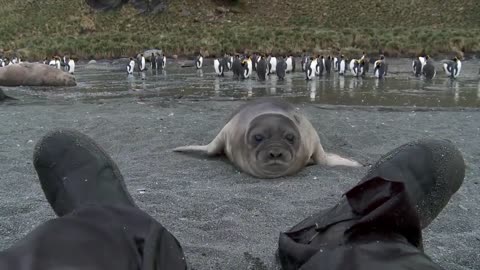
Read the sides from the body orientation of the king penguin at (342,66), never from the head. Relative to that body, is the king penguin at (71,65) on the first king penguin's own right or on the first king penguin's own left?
on the first king penguin's own right

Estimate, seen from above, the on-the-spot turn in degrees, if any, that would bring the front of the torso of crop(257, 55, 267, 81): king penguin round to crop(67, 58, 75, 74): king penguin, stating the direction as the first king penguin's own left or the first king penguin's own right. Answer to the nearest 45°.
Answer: approximately 45° to the first king penguin's own left

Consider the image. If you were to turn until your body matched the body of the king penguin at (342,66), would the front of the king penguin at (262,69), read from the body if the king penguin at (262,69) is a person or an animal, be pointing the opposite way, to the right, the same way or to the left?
the opposite way

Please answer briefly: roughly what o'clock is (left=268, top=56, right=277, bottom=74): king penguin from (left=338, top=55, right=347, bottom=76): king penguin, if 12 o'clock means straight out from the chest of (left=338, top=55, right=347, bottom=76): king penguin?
(left=268, top=56, right=277, bottom=74): king penguin is roughly at 3 o'clock from (left=338, top=55, right=347, bottom=76): king penguin.

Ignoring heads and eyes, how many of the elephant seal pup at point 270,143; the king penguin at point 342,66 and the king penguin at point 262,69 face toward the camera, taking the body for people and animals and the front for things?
2

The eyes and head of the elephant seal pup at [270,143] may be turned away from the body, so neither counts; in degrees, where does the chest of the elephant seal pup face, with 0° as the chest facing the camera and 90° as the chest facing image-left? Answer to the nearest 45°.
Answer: approximately 0°

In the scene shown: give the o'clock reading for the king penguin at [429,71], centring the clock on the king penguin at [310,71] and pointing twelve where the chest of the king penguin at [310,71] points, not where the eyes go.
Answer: the king penguin at [429,71] is roughly at 10 o'clock from the king penguin at [310,71].

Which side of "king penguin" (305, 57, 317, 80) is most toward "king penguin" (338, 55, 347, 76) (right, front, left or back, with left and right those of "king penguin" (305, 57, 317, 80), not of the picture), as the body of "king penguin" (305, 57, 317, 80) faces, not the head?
left

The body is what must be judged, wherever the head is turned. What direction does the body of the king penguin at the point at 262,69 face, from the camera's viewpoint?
away from the camera

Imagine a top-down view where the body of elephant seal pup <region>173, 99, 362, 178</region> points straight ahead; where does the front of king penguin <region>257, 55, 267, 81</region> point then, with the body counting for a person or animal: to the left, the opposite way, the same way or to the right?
the opposite way

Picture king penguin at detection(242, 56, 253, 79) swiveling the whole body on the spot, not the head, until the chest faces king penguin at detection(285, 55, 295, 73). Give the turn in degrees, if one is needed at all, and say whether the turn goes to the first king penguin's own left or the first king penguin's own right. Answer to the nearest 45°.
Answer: approximately 90° to the first king penguin's own left

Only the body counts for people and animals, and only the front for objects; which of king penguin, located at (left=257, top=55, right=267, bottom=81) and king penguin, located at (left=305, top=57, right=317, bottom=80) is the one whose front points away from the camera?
king penguin, located at (left=257, top=55, right=267, bottom=81)
